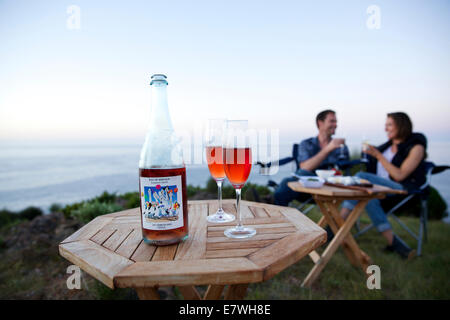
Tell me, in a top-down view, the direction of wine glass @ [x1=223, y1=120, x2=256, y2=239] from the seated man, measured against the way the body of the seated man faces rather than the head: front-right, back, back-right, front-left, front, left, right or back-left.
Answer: front-right

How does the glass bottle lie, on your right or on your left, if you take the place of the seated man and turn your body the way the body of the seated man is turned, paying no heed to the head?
on your right

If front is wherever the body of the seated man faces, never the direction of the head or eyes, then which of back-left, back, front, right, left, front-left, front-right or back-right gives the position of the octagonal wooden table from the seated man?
front-right

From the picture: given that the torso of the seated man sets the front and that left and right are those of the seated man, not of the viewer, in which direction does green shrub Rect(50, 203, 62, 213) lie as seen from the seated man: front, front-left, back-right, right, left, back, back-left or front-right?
back-right

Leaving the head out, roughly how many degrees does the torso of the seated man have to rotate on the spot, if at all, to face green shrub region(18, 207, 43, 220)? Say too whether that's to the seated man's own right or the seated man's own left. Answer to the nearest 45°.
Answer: approximately 135° to the seated man's own right

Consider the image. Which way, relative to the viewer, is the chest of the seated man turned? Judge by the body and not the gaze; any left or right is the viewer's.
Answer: facing the viewer and to the right of the viewer

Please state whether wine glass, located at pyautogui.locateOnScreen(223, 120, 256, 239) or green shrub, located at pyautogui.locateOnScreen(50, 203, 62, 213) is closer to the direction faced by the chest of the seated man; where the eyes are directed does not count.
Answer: the wine glass

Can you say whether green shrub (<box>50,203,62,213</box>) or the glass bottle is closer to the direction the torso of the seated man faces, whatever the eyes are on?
the glass bottle
